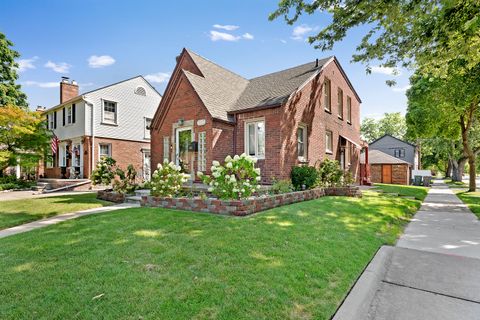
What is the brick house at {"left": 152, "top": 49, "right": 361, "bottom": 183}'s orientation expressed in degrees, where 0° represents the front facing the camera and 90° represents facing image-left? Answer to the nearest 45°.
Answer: approximately 45°

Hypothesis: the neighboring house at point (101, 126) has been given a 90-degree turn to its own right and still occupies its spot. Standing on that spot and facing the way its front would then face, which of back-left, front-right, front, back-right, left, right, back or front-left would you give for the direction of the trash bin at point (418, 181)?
back-right

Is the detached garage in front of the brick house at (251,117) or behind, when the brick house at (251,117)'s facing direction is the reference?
behind

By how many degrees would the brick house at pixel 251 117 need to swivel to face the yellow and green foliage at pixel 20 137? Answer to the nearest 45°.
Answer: approximately 45° to its right

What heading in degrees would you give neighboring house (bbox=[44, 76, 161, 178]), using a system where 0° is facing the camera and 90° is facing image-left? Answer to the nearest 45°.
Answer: approximately 45°

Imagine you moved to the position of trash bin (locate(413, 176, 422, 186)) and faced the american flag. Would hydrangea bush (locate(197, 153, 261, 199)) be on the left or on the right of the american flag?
left

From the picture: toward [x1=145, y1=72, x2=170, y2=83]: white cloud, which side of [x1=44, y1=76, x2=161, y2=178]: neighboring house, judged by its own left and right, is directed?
back

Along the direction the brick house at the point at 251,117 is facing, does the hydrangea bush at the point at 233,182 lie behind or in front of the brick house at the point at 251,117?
in front
